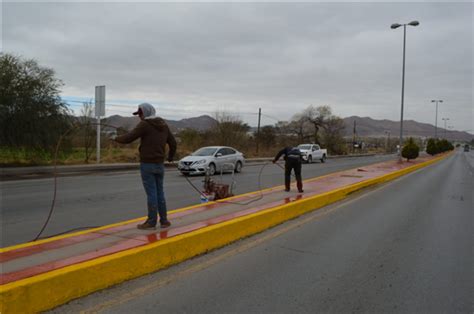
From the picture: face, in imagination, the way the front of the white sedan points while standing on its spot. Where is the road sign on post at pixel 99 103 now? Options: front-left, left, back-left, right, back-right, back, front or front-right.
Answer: right

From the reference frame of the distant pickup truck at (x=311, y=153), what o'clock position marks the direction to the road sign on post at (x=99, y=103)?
The road sign on post is roughly at 12 o'clock from the distant pickup truck.

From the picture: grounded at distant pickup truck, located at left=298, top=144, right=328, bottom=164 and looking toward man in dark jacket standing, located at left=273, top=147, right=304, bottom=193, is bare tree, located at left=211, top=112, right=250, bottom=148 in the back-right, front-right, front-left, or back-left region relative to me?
back-right

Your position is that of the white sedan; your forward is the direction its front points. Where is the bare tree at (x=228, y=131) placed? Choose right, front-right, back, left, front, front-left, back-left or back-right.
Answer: back-right

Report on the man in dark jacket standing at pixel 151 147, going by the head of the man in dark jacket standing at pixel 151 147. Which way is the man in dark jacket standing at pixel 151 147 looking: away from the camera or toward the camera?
away from the camera

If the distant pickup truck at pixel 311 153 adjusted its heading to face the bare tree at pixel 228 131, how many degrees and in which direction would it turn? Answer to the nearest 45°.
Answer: approximately 90° to its right

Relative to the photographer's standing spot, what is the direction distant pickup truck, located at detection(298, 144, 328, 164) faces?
facing the viewer and to the left of the viewer

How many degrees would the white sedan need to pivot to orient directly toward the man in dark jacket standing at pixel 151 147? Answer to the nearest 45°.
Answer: approximately 45° to its left

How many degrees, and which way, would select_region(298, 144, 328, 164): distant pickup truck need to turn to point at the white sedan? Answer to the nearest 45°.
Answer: approximately 45° to its left

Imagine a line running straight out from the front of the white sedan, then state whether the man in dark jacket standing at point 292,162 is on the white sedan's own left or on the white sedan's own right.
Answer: on the white sedan's own left

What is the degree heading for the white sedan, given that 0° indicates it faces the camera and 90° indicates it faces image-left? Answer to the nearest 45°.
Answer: approximately 45°
